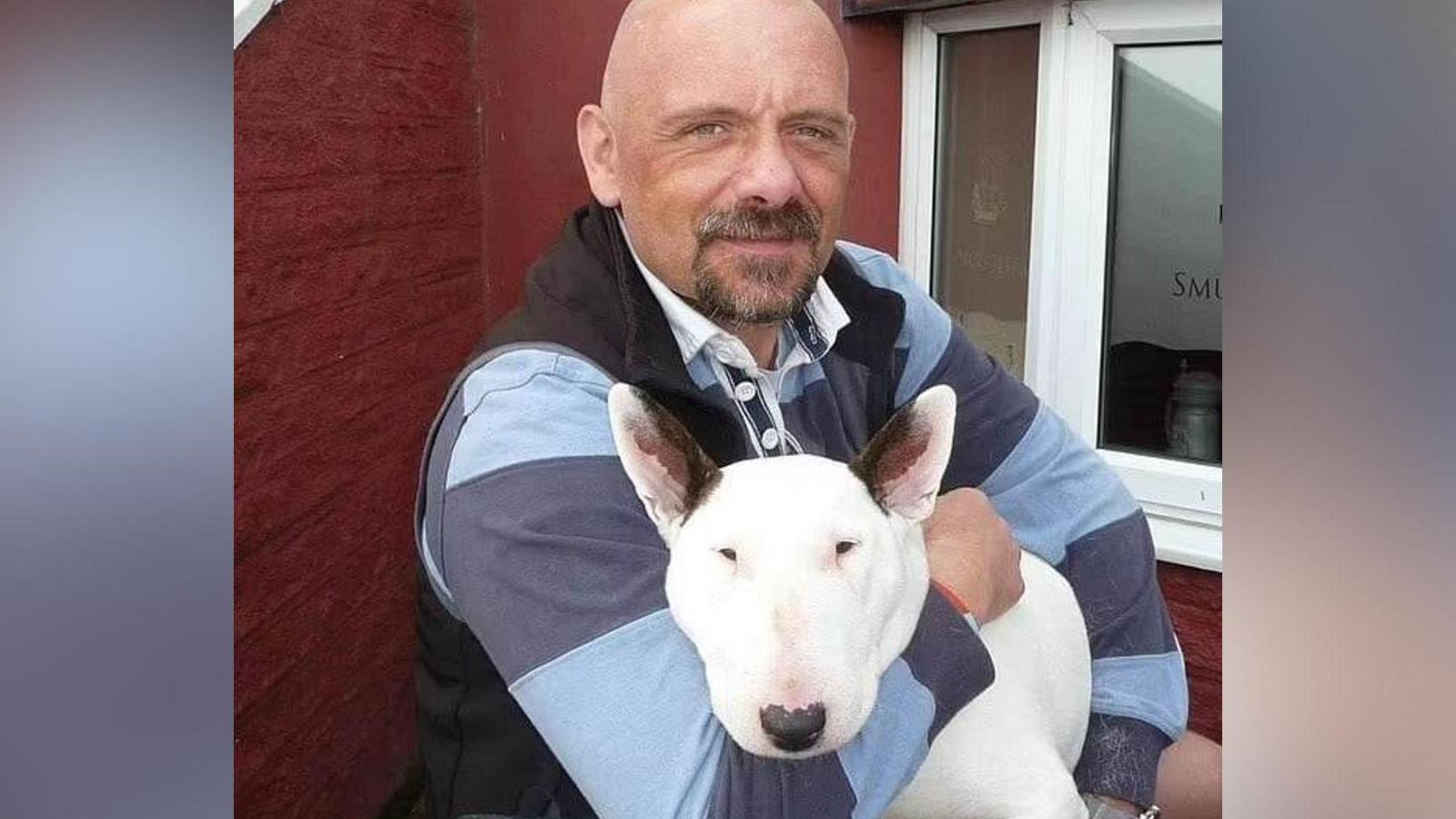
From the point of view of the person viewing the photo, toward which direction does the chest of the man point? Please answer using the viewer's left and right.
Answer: facing the viewer and to the right of the viewer

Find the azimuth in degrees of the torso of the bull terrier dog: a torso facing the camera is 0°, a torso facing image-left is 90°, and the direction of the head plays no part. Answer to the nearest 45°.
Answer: approximately 0°
